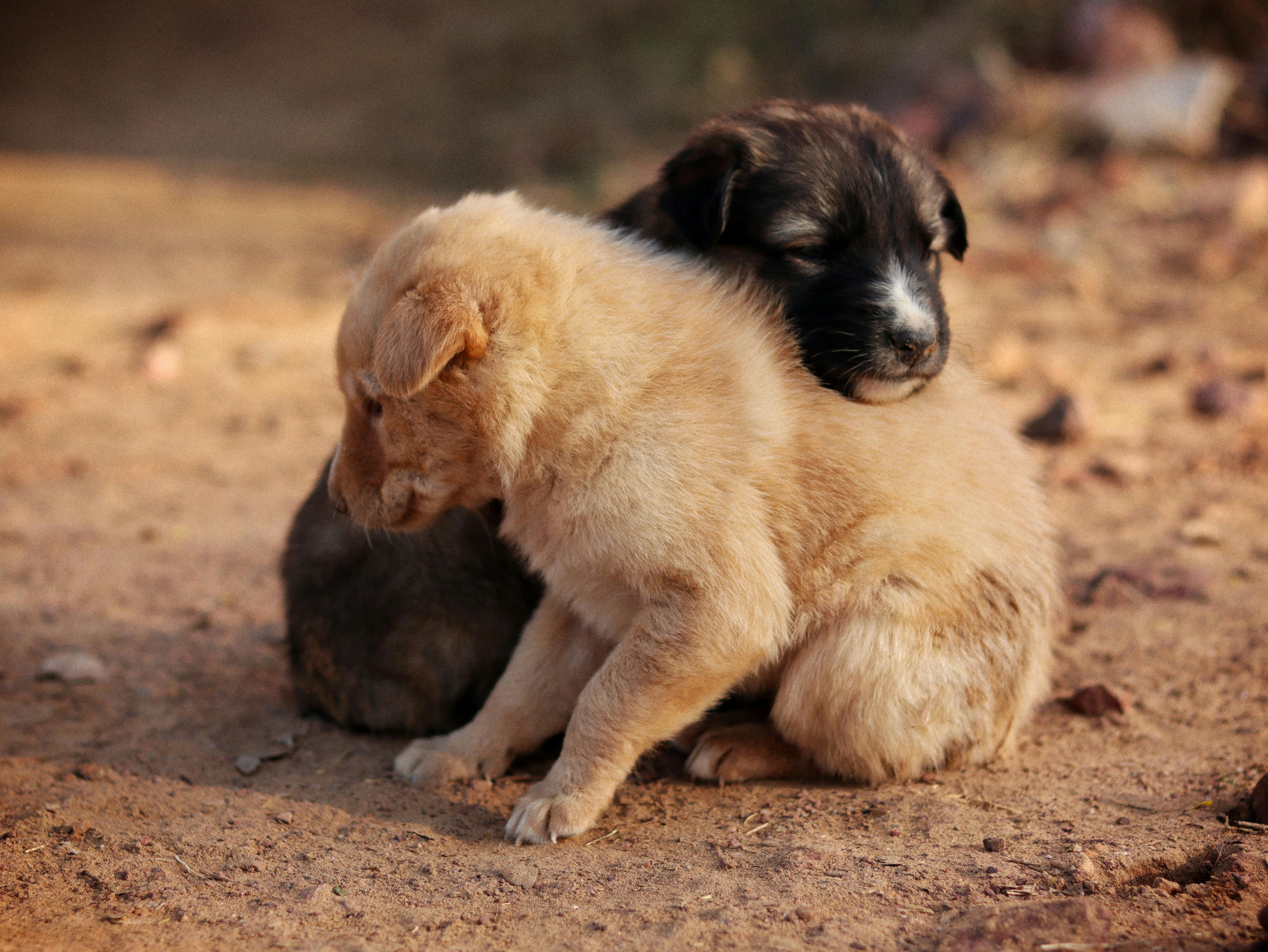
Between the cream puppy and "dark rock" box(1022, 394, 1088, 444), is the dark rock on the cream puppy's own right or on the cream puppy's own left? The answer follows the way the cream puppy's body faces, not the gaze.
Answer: on the cream puppy's own right

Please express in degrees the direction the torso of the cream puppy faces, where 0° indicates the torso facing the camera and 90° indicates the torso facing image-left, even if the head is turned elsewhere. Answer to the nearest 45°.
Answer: approximately 90°

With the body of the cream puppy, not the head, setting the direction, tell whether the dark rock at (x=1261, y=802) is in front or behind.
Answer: behind

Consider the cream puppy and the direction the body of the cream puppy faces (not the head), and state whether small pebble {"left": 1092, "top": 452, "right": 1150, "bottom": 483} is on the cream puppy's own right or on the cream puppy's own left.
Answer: on the cream puppy's own right

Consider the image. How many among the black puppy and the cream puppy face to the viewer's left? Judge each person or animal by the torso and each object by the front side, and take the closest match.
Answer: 1

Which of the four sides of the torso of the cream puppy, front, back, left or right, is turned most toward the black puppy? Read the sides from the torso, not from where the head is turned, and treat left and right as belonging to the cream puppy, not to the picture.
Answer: right

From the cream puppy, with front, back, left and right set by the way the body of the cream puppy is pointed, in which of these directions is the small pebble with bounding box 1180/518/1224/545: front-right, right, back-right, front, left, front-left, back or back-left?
back-right

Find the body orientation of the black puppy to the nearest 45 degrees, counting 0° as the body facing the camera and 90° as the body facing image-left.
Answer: approximately 315°

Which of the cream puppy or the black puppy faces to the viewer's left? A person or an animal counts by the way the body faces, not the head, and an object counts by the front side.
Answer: the cream puppy

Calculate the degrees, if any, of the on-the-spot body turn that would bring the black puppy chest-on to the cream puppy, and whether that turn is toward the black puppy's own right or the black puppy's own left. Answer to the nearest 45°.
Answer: approximately 45° to the black puppy's own right

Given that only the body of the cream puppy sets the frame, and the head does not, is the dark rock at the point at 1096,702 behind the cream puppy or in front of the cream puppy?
behind
